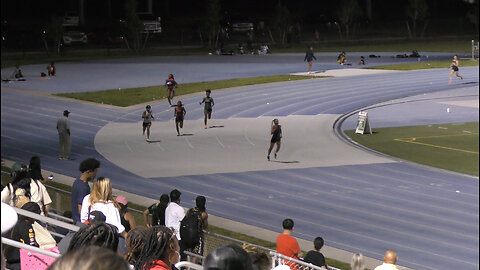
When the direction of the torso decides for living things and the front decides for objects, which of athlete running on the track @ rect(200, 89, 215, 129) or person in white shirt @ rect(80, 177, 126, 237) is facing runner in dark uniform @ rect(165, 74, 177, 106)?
the person in white shirt

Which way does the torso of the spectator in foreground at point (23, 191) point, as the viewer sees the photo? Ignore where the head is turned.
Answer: away from the camera

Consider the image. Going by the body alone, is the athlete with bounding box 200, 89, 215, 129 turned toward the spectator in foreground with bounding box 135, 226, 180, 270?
yes

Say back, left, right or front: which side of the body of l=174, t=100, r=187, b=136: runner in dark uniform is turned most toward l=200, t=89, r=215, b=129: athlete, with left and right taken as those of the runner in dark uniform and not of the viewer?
left

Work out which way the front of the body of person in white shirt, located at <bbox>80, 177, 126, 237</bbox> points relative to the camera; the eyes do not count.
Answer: away from the camera

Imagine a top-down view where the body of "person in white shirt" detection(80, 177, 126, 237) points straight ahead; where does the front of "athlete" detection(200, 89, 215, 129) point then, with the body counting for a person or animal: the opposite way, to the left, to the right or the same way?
the opposite way

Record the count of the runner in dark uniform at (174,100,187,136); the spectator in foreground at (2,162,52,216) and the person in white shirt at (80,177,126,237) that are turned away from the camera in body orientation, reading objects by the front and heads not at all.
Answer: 2

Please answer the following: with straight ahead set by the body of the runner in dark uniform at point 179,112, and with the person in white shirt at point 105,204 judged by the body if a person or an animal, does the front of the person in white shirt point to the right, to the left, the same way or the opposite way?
the opposite way

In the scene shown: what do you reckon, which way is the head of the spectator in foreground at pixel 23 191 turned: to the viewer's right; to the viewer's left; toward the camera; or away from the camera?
away from the camera

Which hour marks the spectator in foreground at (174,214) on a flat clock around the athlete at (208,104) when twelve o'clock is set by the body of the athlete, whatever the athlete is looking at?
The spectator in foreground is roughly at 12 o'clock from the athlete.

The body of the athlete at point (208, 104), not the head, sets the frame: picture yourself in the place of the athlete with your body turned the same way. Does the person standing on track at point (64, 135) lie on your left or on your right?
on your right

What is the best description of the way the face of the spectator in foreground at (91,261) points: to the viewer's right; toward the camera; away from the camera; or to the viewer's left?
away from the camera

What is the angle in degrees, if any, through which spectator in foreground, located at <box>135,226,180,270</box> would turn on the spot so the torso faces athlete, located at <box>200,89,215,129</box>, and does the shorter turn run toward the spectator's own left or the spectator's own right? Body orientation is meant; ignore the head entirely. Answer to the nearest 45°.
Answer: approximately 45° to the spectator's own left

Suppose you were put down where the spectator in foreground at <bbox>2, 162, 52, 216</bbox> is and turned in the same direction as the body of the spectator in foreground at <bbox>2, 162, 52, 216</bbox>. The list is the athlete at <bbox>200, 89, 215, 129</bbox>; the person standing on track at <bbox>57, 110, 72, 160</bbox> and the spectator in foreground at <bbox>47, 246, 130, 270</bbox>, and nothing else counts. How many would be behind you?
1

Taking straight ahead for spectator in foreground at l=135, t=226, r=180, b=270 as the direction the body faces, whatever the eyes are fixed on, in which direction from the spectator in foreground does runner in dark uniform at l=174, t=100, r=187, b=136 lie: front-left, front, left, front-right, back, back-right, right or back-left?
front-left

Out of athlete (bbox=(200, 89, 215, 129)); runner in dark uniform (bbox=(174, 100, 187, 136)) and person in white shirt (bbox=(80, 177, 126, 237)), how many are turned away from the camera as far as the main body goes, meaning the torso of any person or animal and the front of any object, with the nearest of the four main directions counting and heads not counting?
1
